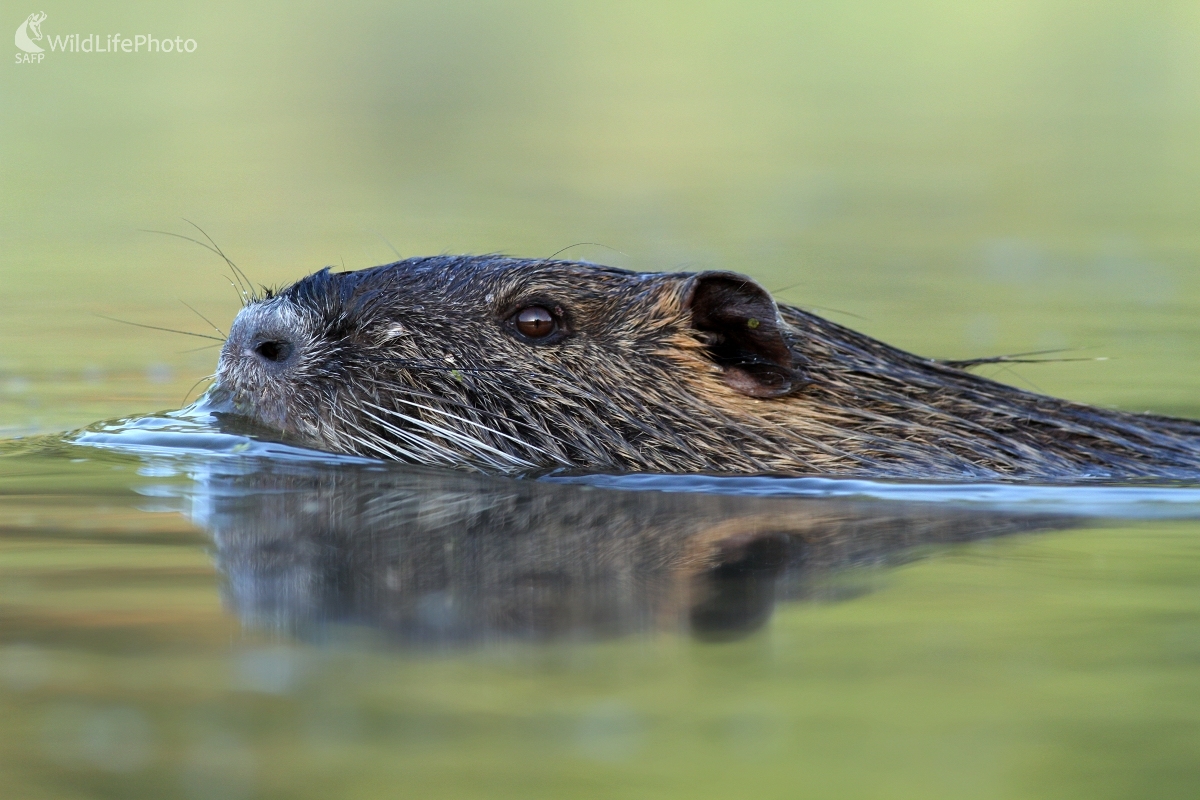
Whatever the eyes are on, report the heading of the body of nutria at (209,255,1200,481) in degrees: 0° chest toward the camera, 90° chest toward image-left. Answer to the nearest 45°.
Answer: approximately 90°
